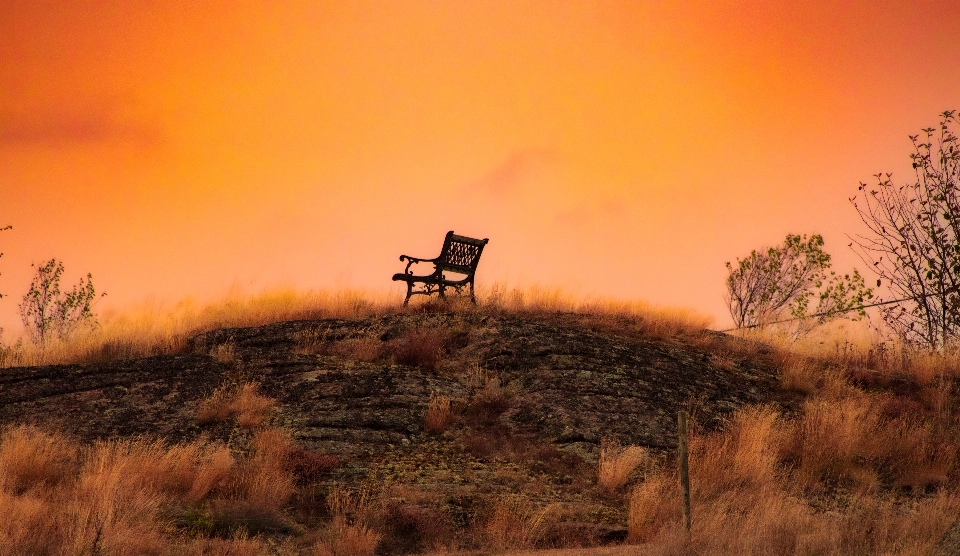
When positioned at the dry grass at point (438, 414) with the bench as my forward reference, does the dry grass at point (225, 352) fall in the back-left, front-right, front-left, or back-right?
front-left

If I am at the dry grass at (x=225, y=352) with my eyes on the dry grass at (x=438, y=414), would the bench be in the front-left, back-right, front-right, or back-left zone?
front-left

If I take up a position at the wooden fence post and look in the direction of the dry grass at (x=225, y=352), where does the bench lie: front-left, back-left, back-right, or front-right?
front-right

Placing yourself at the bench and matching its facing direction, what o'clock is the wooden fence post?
The wooden fence post is roughly at 10 o'clock from the bench.

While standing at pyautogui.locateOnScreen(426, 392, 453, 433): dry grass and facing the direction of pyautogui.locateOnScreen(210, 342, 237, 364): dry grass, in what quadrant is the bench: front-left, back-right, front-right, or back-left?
front-right

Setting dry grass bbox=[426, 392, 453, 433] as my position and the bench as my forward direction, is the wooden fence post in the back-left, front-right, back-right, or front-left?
back-right

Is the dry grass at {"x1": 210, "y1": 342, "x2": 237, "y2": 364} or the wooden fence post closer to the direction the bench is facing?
the dry grass

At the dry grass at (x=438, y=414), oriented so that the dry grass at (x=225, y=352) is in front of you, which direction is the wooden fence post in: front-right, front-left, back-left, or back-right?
back-left

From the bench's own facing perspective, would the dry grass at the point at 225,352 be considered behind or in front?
in front

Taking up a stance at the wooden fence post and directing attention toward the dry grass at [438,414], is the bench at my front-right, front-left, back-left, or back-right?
front-right
